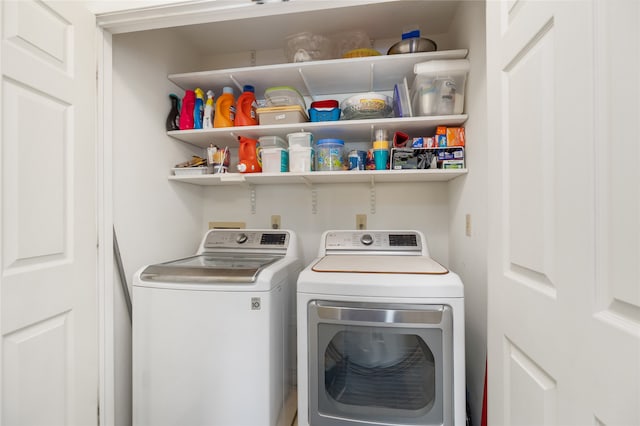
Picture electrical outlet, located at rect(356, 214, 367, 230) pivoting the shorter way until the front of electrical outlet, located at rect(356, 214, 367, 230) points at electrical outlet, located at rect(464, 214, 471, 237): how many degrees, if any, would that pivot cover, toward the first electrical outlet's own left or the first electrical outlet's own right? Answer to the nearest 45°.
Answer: approximately 45° to the first electrical outlet's own left

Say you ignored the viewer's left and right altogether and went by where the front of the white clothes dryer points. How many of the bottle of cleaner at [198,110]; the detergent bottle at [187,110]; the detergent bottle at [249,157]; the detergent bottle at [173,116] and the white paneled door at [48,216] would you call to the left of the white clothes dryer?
0

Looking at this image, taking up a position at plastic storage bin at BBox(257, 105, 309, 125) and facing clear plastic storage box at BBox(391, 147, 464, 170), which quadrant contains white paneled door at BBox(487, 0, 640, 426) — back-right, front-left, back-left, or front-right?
front-right

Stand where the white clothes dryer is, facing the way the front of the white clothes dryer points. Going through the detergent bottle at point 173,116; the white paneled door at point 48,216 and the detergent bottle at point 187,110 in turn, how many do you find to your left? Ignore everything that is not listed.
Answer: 0

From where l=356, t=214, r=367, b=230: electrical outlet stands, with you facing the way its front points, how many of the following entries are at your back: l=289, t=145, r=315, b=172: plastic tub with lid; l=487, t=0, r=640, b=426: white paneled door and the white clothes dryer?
0

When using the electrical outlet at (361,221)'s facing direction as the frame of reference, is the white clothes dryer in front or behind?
in front

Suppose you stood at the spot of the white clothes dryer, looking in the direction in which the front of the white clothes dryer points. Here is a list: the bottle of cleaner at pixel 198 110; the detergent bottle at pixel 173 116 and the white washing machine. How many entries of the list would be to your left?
0

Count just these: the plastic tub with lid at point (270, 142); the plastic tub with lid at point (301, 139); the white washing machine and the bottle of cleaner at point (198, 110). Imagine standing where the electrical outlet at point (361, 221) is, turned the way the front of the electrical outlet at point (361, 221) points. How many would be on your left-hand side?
0

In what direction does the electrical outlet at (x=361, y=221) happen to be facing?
toward the camera

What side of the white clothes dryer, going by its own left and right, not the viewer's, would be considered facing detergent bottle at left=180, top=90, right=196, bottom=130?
right

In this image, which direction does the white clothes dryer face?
toward the camera

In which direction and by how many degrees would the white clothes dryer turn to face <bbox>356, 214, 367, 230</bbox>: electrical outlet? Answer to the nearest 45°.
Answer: approximately 180°

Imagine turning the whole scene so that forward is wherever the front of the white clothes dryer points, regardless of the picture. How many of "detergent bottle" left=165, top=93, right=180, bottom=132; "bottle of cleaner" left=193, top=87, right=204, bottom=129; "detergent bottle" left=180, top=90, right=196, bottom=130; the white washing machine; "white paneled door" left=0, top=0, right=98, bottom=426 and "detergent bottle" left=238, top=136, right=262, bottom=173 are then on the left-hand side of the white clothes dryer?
0

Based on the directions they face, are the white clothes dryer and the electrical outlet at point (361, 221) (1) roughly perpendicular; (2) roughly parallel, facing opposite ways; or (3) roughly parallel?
roughly parallel

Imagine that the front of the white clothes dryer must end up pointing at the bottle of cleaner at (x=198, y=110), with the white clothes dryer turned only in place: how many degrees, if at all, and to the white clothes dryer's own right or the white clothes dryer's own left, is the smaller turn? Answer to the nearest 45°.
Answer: approximately 90° to the white clothes dryer's own right
